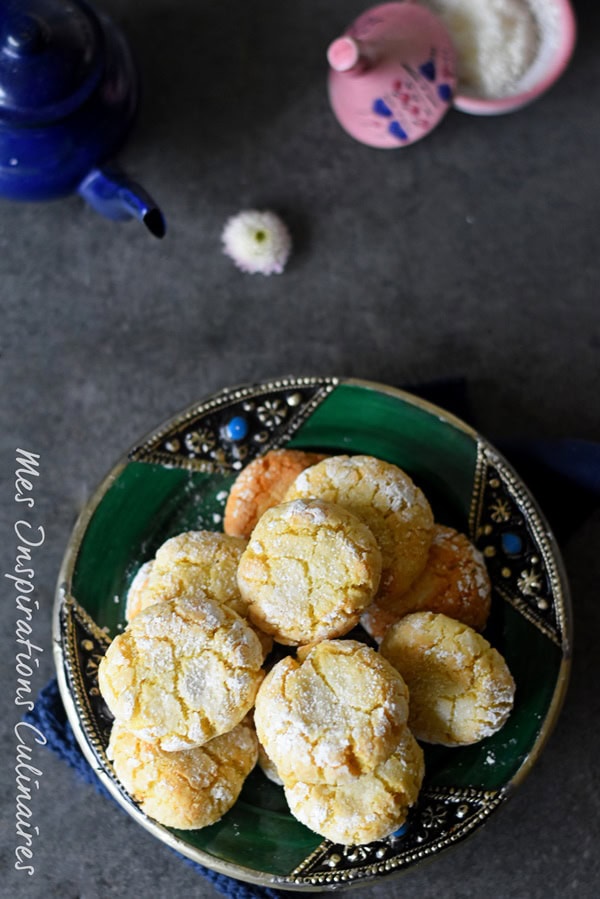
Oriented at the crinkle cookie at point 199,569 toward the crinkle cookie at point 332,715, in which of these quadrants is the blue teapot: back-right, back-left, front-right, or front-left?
back-left

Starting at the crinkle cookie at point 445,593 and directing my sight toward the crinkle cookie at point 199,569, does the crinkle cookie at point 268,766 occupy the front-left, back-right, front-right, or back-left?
front-left

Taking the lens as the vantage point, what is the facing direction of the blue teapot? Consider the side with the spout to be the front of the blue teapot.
facing the viewer and to the right of the viewer
